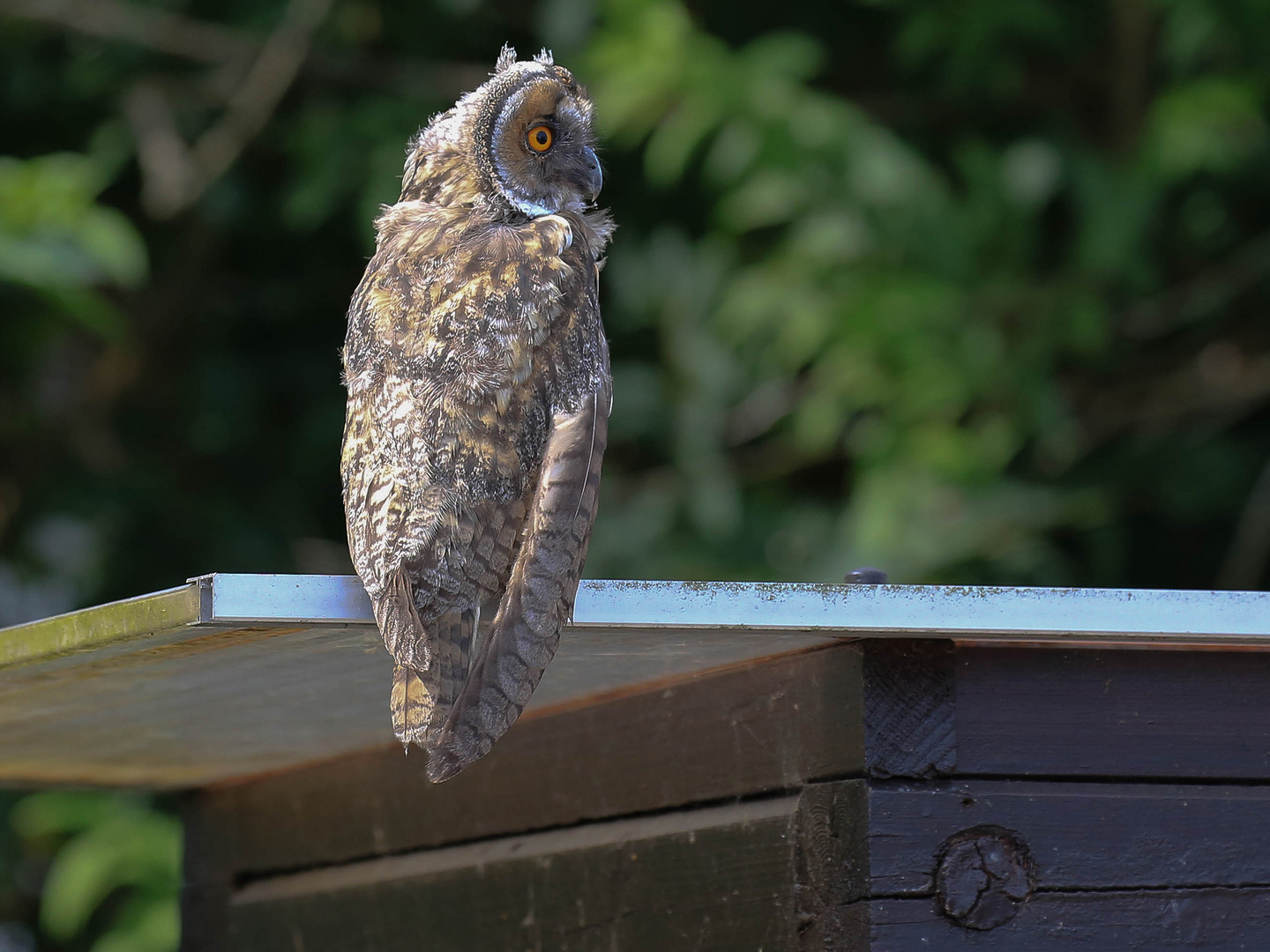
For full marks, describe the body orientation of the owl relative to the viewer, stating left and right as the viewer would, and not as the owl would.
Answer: facing away from the viewer and to the right of the viewer
